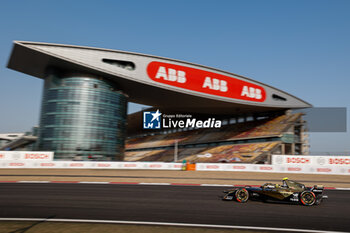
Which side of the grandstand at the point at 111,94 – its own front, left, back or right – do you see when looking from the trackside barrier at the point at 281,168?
left

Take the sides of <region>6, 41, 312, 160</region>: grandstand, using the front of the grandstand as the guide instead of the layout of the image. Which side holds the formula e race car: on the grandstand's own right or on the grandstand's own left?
on the grandstand's own left

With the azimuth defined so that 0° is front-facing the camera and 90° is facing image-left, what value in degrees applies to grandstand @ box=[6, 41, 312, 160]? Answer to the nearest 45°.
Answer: approximately 45°
